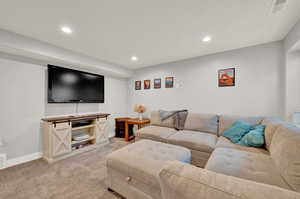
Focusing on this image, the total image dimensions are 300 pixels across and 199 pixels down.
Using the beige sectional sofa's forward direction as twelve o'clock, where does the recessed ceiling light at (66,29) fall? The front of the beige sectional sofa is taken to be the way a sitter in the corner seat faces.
The recessed ceiling light is roughly at 1 o'clock from the beige sectional sofa.

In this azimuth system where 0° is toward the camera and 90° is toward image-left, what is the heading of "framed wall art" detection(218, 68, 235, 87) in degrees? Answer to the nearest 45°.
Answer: approximately 45°

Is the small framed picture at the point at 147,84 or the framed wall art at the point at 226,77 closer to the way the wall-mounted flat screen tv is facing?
the framed wall art

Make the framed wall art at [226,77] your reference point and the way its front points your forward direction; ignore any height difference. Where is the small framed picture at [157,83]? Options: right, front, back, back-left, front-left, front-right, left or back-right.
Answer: front-right

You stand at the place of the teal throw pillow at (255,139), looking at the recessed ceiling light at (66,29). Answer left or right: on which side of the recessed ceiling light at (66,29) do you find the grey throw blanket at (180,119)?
right

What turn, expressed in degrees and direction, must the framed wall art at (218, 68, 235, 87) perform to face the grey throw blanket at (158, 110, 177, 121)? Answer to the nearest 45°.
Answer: approximately 45° to its right

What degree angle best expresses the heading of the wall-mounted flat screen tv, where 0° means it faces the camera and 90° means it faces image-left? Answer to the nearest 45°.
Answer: approximately 315°

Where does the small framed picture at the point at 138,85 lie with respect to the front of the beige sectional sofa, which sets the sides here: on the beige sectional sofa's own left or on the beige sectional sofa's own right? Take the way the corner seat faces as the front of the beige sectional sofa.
on the beige sectional sofa's own right

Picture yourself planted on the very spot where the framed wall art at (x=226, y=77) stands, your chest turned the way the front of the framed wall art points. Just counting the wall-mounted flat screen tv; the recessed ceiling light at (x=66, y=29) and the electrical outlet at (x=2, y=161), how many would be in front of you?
3

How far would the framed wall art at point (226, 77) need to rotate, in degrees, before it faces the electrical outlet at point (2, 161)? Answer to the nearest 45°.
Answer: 0° — it already faces it
